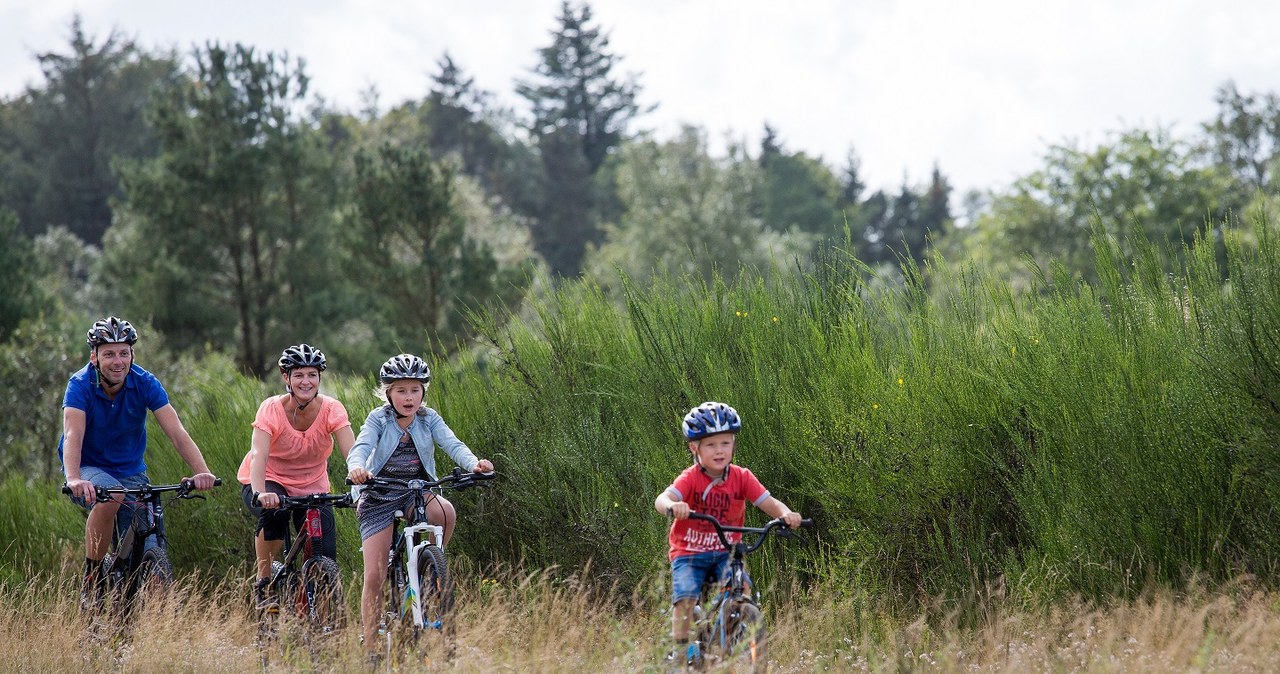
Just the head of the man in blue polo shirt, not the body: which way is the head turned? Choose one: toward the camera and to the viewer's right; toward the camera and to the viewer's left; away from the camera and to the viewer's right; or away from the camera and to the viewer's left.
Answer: toward the camera and to the viewer's right

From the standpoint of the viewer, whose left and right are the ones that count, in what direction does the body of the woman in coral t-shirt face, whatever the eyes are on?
facing the viewer and to the right of the viewer

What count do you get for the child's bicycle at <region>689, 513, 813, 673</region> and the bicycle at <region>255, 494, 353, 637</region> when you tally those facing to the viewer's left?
0

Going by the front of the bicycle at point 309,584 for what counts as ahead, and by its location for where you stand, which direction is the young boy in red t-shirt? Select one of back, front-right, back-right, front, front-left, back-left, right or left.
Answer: front
